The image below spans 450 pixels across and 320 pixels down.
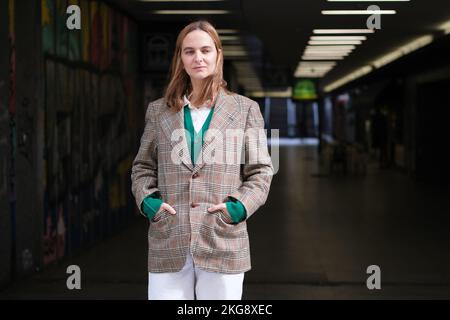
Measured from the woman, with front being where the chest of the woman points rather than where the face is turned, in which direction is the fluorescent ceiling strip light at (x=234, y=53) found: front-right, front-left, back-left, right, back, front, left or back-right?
back

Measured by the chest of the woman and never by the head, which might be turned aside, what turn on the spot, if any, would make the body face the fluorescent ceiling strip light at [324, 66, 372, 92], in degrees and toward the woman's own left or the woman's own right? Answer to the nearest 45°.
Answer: approximately 180°

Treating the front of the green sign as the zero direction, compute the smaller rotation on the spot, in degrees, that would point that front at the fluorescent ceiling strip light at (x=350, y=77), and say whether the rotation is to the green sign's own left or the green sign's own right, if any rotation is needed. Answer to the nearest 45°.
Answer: approximately 90° to the green sign's own left

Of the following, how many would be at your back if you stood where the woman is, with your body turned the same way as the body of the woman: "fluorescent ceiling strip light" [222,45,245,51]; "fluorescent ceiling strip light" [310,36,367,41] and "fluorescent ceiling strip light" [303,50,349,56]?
3

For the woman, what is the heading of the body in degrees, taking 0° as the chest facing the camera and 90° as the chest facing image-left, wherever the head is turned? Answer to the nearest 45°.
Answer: approximately 0°

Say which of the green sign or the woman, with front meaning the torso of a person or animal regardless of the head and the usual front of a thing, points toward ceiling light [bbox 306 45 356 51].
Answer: the green sign

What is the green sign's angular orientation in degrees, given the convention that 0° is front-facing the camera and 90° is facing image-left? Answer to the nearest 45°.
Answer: approximately 0°

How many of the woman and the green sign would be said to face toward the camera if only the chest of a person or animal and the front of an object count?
2

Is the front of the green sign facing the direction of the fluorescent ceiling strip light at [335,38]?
yes

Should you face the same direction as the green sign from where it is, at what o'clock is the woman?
The woman is roughly at 12 o'clock from the green sign.

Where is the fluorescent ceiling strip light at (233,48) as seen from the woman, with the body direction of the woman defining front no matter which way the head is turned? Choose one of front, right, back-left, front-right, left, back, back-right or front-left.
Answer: back

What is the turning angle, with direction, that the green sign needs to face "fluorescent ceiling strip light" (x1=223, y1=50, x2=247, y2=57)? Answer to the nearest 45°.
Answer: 0° — it already faces it
